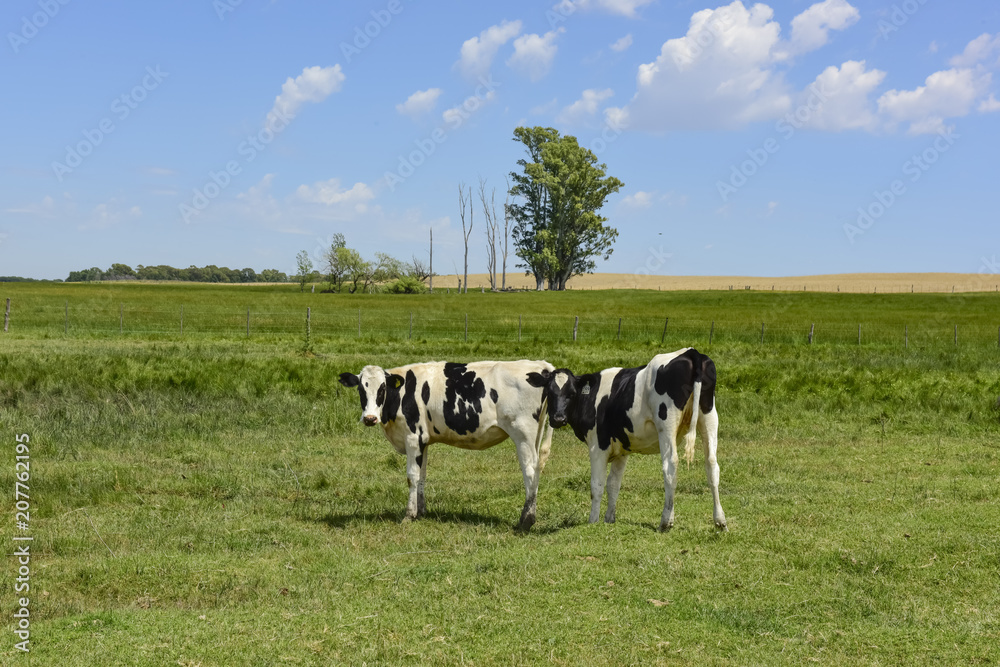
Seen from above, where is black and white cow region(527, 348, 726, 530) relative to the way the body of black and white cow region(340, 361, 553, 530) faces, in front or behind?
behind

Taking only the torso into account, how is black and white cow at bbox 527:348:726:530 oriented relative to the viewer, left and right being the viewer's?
facing away from the viewer and to the left of the viewer

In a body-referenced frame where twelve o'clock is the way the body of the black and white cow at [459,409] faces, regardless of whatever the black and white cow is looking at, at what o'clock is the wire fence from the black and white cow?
The wire fence is roughly at 3 o'clock from the black and white cow.

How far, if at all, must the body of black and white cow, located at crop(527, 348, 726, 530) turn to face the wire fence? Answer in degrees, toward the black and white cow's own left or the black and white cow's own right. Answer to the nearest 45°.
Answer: approximately 45° to the black and white cow's own right

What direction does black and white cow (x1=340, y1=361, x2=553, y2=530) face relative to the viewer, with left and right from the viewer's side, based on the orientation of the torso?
facing to the left of the viewer

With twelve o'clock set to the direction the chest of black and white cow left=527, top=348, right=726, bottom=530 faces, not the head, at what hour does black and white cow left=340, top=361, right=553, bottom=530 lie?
black and white cow left=340, top=361, right=553, bottom=530 is roughly at 11 o'clock from black and white cow left=527, top=348, right=726, bottom=530.
